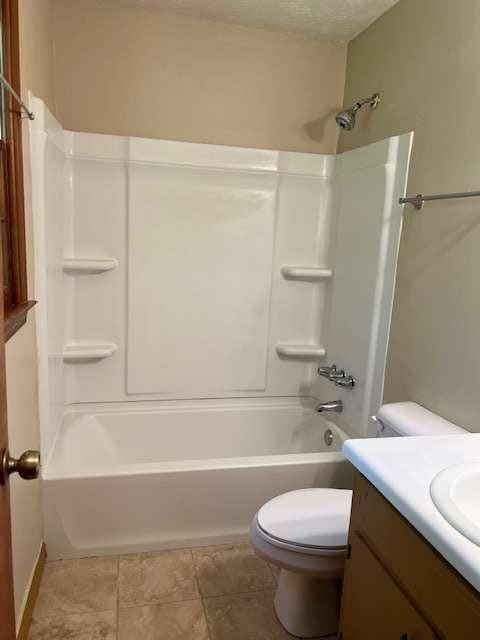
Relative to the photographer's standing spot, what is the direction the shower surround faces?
facing the viewer

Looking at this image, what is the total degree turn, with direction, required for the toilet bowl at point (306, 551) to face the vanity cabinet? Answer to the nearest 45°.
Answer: approximately 90° to its left

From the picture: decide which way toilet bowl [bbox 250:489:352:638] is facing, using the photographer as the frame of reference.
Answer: facing to the left of the viewer

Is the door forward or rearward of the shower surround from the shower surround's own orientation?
forward

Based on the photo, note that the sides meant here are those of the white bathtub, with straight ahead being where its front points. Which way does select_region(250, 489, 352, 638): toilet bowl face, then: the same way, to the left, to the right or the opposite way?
to the right

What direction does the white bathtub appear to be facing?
toward the camera

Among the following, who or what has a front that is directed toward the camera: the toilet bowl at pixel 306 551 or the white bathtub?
the white bathtub
